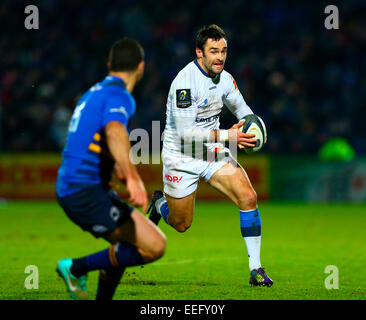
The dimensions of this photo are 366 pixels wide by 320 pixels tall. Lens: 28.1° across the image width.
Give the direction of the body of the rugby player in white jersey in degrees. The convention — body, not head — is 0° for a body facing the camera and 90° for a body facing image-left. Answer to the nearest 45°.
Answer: approximately 315°

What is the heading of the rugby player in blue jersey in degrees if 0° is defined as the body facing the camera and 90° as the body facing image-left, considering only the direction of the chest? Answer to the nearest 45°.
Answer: approximately 225°

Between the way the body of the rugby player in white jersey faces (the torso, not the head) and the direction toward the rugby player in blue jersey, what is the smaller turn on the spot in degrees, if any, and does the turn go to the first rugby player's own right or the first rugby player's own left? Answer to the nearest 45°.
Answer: approximately 45° to the first rugby player's own right

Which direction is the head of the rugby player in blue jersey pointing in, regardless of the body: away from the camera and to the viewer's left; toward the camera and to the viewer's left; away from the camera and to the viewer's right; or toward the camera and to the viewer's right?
away from the camera and to the viewer's right

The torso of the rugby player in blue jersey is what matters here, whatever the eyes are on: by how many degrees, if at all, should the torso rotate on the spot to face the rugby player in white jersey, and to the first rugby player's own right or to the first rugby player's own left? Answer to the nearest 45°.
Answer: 0° — they already face them
